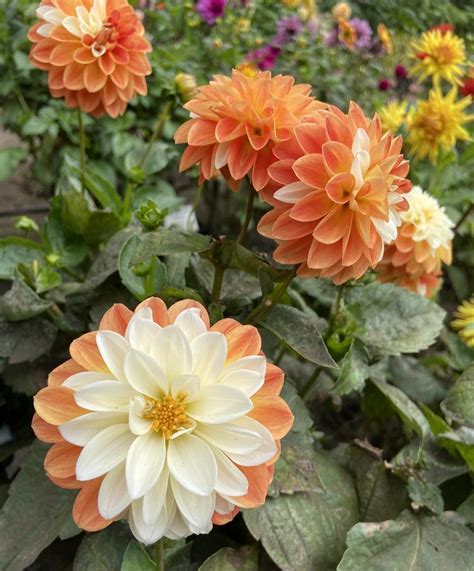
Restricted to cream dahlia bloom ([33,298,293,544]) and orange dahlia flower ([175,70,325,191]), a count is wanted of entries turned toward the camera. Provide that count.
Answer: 2

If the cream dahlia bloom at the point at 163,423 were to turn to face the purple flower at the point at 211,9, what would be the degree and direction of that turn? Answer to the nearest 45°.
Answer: approximately 180°

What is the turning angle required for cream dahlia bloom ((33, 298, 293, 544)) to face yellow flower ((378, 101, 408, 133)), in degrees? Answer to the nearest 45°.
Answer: approximately 180°

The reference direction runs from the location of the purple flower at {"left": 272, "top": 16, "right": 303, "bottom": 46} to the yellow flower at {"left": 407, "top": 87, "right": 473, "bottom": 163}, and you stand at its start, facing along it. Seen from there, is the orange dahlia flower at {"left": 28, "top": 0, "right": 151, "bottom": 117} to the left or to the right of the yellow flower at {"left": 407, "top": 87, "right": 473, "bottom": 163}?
right

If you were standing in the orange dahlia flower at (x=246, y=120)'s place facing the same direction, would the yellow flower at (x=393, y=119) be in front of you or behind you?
behind

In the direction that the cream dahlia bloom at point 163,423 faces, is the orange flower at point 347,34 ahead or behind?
behind

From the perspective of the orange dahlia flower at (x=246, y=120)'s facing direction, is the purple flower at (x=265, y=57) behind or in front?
behind

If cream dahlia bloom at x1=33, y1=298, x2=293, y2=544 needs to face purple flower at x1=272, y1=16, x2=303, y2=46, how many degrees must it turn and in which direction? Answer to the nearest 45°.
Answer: approximately 180°

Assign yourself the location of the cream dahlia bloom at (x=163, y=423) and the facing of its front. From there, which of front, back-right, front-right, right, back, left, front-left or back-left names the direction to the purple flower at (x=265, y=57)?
back
